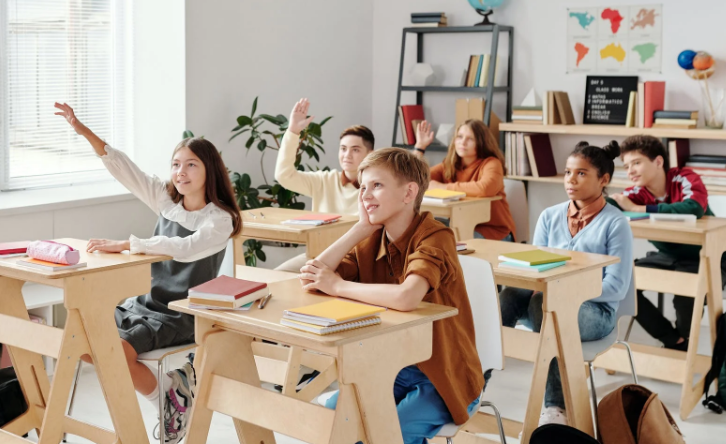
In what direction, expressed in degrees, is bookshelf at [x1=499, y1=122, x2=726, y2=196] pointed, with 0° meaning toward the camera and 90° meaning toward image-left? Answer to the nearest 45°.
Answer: approximately 0°

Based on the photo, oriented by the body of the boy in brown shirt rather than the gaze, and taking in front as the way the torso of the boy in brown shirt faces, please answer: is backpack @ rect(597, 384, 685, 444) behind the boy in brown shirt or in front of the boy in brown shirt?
behind

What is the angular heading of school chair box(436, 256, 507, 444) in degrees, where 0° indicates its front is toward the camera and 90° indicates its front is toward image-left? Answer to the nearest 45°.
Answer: approximately 45°

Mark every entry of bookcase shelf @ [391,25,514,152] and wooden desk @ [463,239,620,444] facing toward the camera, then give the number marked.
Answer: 1

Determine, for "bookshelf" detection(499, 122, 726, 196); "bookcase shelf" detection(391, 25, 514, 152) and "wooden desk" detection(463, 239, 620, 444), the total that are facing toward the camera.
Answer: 2

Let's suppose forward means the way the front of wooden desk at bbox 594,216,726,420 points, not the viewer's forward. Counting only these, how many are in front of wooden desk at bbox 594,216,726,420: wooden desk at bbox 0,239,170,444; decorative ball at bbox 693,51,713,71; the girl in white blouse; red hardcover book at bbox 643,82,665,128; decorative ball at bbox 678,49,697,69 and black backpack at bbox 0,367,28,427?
3

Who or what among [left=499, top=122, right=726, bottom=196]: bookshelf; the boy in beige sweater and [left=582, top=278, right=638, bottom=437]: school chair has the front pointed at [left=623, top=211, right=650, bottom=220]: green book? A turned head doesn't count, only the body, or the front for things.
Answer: the bookshelf

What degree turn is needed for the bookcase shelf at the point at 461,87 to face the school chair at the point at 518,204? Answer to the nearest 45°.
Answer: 0° — it already faces it

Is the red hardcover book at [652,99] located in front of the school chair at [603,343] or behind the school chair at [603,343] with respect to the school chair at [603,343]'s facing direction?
behind
